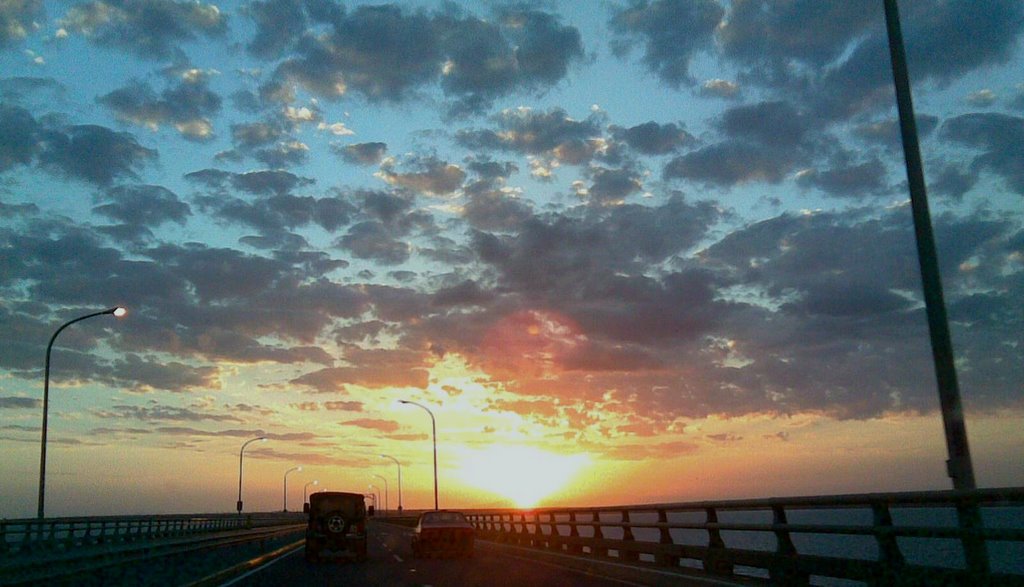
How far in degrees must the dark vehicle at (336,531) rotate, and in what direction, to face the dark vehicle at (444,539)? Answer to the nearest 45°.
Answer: approximately 135° to its right

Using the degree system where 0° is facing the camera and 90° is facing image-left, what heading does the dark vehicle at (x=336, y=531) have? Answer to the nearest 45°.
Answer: approximately 180°

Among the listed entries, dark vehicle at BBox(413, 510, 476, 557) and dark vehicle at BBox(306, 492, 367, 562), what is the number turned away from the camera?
2

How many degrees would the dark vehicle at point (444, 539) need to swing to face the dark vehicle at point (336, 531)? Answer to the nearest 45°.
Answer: approximately 90° to its left

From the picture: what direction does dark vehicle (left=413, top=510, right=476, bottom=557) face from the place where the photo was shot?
facing away from the viewer
